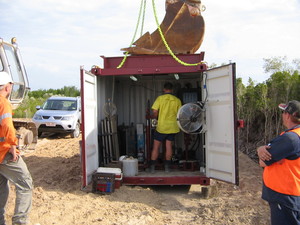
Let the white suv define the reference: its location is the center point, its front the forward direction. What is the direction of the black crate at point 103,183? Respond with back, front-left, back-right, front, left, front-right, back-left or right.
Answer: front-left

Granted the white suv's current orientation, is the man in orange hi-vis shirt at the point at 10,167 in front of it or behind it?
in front

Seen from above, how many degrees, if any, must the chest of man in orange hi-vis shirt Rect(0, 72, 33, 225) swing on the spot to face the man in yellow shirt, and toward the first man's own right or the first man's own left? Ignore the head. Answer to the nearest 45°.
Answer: approximately 45° to the first man's own left

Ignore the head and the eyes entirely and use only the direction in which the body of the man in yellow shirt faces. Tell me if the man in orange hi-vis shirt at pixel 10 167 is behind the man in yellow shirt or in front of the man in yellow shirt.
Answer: behind

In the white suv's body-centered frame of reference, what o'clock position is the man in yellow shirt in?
The man in yellow shirt is roughly at 10 o'clock from the white suv.

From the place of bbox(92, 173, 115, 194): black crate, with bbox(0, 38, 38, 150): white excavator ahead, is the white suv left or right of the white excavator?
right

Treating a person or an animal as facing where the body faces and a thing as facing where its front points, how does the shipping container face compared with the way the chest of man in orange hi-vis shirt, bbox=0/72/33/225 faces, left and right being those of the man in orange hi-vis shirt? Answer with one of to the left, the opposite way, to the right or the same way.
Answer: to the right

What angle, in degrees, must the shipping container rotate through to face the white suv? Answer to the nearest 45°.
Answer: approximately 135° to its right

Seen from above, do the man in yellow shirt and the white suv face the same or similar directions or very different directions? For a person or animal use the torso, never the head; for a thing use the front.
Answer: very different directions

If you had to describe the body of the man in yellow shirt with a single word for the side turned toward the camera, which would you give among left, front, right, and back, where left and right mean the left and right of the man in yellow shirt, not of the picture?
back

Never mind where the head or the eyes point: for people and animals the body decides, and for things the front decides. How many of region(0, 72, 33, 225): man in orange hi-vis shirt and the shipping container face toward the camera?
1

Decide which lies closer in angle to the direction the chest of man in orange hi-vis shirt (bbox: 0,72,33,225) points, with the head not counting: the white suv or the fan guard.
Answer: the fan guard

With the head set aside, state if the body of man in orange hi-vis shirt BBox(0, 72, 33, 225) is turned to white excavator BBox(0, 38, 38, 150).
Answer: no

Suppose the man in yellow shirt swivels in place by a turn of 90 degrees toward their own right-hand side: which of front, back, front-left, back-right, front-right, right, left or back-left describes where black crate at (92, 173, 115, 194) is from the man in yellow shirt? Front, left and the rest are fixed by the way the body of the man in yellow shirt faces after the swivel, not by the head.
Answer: back-right

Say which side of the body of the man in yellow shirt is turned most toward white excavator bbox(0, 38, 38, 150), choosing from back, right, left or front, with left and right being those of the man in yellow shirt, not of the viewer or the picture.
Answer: left

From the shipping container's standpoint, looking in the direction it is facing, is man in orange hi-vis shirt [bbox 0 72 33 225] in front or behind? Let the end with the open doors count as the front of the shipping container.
in front

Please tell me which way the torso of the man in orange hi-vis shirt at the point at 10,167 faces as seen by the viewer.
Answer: to the viewer's right

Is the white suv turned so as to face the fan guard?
no

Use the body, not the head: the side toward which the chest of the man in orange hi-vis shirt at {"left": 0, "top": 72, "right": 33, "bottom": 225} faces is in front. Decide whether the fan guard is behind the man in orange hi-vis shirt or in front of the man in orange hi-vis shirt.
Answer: in front
